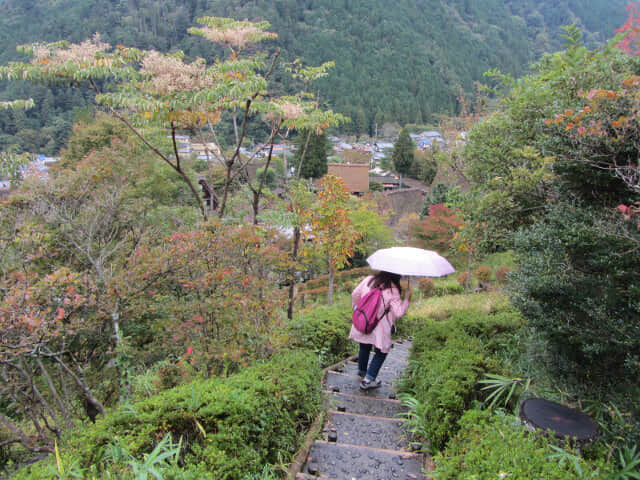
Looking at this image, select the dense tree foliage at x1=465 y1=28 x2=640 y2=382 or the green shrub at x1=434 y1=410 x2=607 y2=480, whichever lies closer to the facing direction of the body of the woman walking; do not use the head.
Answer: the dense tree foliage

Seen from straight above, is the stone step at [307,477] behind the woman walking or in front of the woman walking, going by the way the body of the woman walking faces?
behind

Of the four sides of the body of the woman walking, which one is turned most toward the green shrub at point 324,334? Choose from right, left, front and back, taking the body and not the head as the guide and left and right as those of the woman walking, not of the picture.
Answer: left

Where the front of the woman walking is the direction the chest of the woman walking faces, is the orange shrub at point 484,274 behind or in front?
in front

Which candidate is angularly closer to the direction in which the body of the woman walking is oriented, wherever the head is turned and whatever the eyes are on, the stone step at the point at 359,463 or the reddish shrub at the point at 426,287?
the reddish shrub

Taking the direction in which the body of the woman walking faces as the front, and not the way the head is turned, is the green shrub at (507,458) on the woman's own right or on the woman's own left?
on the woman's own right

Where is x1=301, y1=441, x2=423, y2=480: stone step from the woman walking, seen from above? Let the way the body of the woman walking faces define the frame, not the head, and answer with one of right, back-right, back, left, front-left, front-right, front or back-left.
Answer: back-right

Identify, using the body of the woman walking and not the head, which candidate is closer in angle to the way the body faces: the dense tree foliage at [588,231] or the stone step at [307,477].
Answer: the dense tree foliage

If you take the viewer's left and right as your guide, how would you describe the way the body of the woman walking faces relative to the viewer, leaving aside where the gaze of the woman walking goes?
facing away from the viewer and to the right of the viewer
